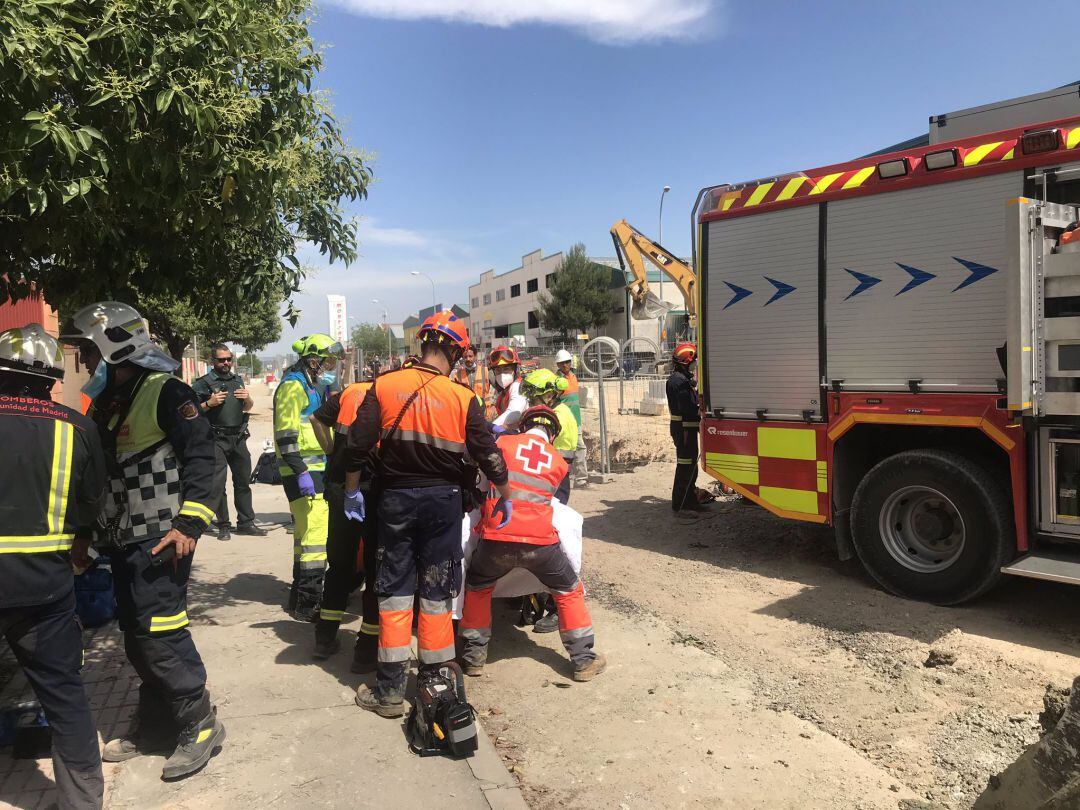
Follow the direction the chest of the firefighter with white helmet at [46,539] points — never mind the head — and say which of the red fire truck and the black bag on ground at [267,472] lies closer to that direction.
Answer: the black bag on ground

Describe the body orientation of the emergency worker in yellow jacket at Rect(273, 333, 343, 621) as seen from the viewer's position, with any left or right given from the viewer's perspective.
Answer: facing to the right of the viewer

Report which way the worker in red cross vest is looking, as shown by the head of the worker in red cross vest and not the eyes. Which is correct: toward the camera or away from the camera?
away from the camera

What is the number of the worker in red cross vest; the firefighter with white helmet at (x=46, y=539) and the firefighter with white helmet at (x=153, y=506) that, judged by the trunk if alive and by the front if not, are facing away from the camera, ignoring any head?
2

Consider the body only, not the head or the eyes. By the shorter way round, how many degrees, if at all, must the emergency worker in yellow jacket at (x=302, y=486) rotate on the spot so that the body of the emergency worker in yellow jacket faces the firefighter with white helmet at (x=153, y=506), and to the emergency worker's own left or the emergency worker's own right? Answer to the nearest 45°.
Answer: approximately 90° to the emergency worker's own right

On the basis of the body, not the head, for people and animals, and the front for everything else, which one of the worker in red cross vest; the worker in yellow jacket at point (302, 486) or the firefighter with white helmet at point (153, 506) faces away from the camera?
the worker in red cross vest

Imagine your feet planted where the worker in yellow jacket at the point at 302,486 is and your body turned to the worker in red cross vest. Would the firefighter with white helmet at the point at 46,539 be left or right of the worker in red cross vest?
right

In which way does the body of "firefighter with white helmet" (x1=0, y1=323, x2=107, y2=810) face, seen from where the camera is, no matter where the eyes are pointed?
away from the camera

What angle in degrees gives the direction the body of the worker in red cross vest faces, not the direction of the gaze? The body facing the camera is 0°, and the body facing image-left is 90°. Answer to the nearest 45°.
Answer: approximately 180°
